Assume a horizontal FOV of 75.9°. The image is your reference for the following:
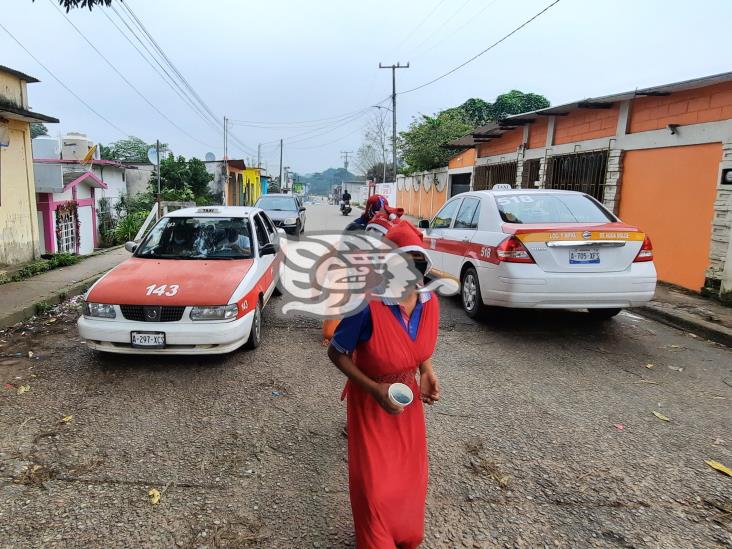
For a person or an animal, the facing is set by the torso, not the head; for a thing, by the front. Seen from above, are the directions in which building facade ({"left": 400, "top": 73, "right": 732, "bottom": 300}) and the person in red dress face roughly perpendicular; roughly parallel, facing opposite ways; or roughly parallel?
roughly perpendicular

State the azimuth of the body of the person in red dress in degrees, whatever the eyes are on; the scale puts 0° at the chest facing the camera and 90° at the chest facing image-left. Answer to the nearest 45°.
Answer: approximately 315°

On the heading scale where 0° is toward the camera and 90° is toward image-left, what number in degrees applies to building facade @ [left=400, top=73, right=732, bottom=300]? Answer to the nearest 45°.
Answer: approximately 45°

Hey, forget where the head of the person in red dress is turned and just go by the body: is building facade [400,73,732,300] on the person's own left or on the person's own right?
on the person's own left

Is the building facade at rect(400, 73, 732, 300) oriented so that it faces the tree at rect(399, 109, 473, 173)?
no

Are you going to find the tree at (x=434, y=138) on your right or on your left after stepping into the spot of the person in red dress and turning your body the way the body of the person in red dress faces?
on your left

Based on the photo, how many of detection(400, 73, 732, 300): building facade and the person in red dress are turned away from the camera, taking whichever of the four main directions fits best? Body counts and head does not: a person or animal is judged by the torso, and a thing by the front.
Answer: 0

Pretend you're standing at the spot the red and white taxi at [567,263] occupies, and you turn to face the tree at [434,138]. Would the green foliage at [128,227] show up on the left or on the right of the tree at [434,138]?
left

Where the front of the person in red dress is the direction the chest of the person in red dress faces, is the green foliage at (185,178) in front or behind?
behind

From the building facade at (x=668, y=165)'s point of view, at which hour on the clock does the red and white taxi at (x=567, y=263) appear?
The red and white taxi is roughly at 11 o'clock from the building facade.

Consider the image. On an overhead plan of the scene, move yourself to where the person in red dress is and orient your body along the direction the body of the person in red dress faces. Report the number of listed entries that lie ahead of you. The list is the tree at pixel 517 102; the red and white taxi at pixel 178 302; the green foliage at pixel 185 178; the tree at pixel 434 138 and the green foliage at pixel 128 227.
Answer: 0

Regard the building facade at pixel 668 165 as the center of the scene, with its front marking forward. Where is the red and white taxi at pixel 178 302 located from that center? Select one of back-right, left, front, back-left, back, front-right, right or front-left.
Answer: front

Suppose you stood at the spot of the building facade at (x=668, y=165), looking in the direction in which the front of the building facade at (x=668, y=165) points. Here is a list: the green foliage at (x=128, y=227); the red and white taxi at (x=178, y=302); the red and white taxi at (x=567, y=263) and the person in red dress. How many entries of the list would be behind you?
0

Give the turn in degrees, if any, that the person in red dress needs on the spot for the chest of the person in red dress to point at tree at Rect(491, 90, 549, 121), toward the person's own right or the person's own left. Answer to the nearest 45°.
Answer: approximately 135° to the person's own left

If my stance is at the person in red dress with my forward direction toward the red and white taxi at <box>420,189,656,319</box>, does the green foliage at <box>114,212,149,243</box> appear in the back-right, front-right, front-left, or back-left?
front-left

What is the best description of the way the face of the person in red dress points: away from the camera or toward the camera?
toward the camera
